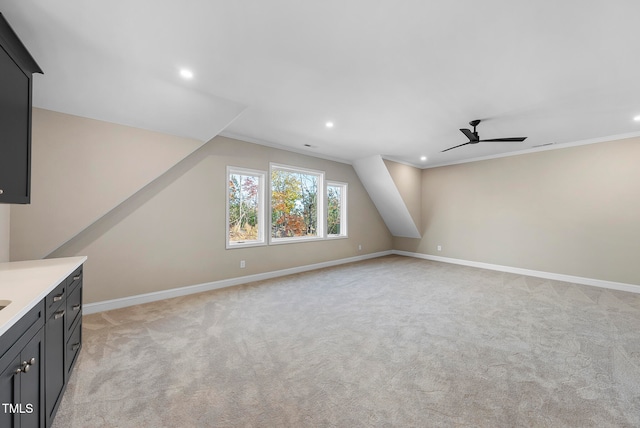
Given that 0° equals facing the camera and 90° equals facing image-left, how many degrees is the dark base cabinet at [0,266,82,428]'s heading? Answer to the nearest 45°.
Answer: approximately 270°

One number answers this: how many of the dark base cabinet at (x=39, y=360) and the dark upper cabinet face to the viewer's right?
2

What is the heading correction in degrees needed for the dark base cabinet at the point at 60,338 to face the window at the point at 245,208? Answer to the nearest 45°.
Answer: approximately 45° to its left

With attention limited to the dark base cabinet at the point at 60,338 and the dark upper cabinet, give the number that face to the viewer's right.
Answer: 2

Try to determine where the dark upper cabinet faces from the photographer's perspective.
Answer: facing to the right of the viewer
